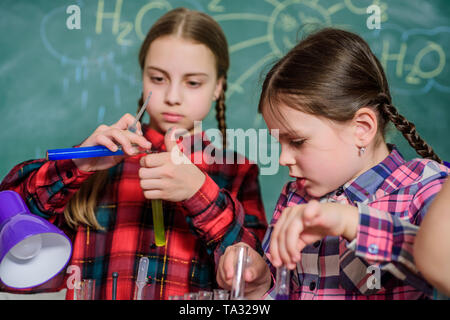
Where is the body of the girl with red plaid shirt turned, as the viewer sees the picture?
toward the camera

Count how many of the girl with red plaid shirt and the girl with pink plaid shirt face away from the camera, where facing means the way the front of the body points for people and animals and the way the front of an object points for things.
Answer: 0

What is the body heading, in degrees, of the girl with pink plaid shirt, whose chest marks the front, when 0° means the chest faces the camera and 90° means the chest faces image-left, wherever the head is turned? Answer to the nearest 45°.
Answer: approximately 45°
